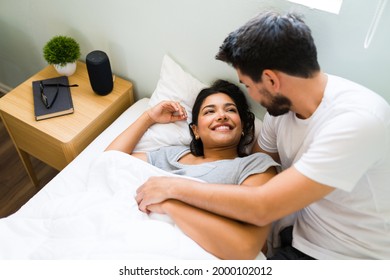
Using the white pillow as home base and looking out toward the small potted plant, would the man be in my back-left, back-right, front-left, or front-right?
back-left

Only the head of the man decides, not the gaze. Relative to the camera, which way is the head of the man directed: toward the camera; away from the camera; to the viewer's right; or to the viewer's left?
to the viewer's left

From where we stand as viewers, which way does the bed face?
facing the viewer and to the left of the viewer

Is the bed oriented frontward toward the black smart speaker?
no

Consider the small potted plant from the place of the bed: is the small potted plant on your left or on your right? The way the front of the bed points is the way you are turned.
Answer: on your right

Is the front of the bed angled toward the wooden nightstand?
no

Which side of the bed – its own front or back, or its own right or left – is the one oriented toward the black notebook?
right
